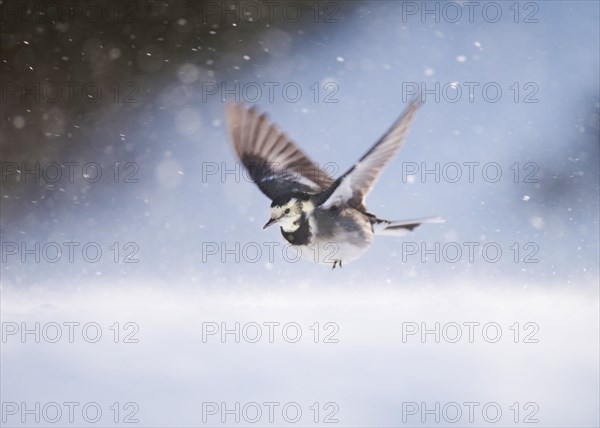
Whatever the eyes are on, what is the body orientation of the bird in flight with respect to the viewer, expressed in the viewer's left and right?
facing the viewer and to the left of the viewer
